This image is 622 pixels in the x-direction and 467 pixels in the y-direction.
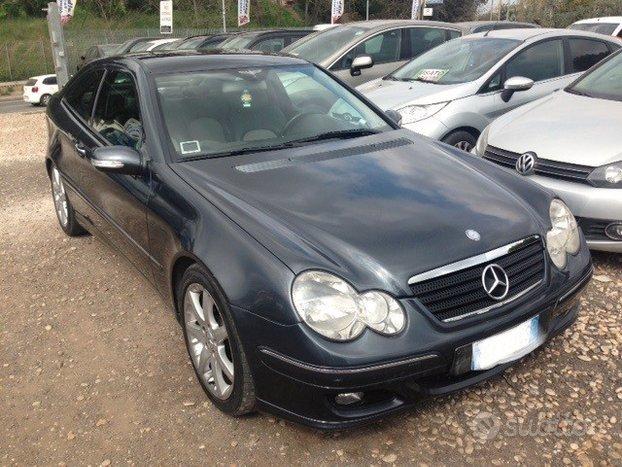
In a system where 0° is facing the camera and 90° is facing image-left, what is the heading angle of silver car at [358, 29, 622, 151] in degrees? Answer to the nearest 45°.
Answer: approximately 45°

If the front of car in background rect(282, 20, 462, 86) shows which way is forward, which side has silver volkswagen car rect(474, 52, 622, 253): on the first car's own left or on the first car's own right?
on the first car's own left

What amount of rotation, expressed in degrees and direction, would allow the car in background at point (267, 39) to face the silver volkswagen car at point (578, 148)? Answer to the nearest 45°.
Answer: approximately 45° to its left

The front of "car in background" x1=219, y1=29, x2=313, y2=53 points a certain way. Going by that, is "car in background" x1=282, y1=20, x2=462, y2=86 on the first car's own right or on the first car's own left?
on the first car's own left

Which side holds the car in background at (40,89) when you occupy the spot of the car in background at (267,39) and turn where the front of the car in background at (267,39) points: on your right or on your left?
on your right

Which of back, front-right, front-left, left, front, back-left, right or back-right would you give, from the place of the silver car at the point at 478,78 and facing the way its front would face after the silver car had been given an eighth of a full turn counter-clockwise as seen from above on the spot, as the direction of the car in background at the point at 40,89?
back-right

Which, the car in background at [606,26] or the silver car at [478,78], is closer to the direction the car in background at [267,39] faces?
the silver car

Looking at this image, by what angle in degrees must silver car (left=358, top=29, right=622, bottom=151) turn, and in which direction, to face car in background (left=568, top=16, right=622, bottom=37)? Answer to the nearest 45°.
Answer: approximately 135° to its right

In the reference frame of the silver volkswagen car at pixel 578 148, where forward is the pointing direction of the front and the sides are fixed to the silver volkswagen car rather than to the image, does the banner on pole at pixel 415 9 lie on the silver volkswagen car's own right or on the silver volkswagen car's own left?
on the silver volkswagen car's own right

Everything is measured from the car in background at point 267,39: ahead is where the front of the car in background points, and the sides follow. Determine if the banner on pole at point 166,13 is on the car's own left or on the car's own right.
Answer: on the car's own right
